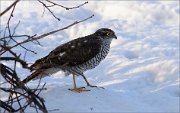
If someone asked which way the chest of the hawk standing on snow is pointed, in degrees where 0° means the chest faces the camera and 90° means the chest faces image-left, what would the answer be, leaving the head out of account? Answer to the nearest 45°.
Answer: approximately 270°
